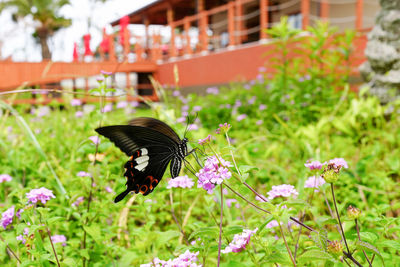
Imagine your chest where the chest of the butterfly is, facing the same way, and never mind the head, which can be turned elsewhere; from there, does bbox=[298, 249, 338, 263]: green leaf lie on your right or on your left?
on your right

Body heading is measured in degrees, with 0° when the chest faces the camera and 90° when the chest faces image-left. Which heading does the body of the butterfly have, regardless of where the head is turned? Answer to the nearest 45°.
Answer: approximately 270°
